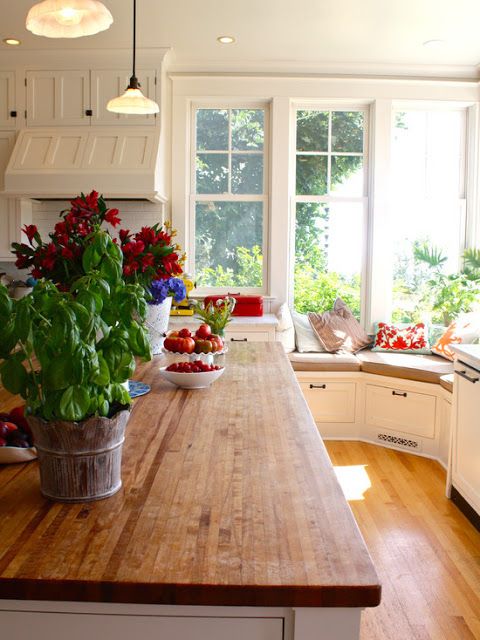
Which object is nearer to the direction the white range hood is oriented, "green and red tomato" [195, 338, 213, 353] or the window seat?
the green and red tomato

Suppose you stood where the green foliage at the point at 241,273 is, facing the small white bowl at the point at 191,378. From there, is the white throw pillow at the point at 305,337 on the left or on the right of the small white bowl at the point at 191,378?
left

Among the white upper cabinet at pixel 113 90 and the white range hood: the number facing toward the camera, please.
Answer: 2

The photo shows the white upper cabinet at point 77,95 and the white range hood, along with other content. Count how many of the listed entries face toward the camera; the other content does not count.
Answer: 2
